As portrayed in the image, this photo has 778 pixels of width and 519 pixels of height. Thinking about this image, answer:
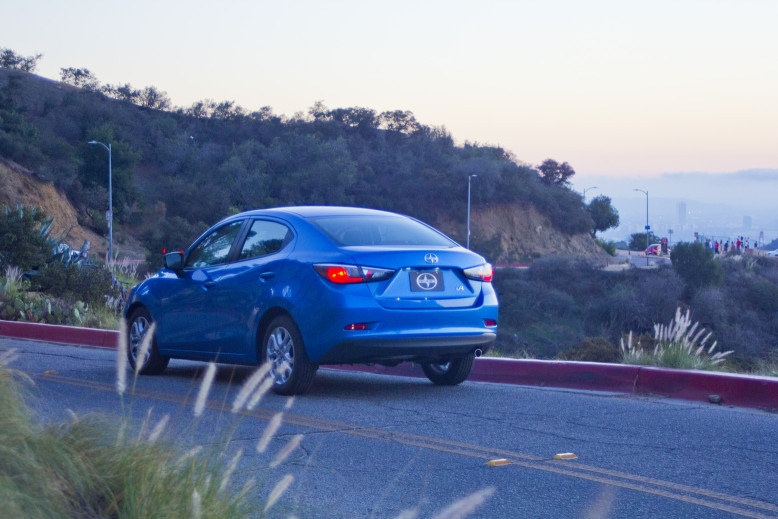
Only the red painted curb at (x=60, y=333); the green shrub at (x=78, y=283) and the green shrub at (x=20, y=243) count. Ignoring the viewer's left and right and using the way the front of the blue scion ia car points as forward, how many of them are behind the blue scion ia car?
0

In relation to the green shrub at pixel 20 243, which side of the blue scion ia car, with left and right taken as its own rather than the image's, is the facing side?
front

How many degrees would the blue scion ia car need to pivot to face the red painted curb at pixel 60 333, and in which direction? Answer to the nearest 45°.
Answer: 0° — it already faces it

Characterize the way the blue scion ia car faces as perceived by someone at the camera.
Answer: facing away from the viewer and to the left of the viewer

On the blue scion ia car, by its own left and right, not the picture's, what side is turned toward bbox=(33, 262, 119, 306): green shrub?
front

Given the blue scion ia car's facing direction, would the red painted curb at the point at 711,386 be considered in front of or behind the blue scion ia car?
behind

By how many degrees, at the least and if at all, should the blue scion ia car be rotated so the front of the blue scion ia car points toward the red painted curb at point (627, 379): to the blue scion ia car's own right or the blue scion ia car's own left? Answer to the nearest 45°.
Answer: approximately 135° to the blue scion ia car's own right

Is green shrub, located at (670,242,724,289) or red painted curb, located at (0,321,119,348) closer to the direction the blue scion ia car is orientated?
the red painted curb

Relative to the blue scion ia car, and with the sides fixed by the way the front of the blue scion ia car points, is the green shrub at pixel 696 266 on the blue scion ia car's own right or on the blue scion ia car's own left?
on the blue scion ia car's own right
